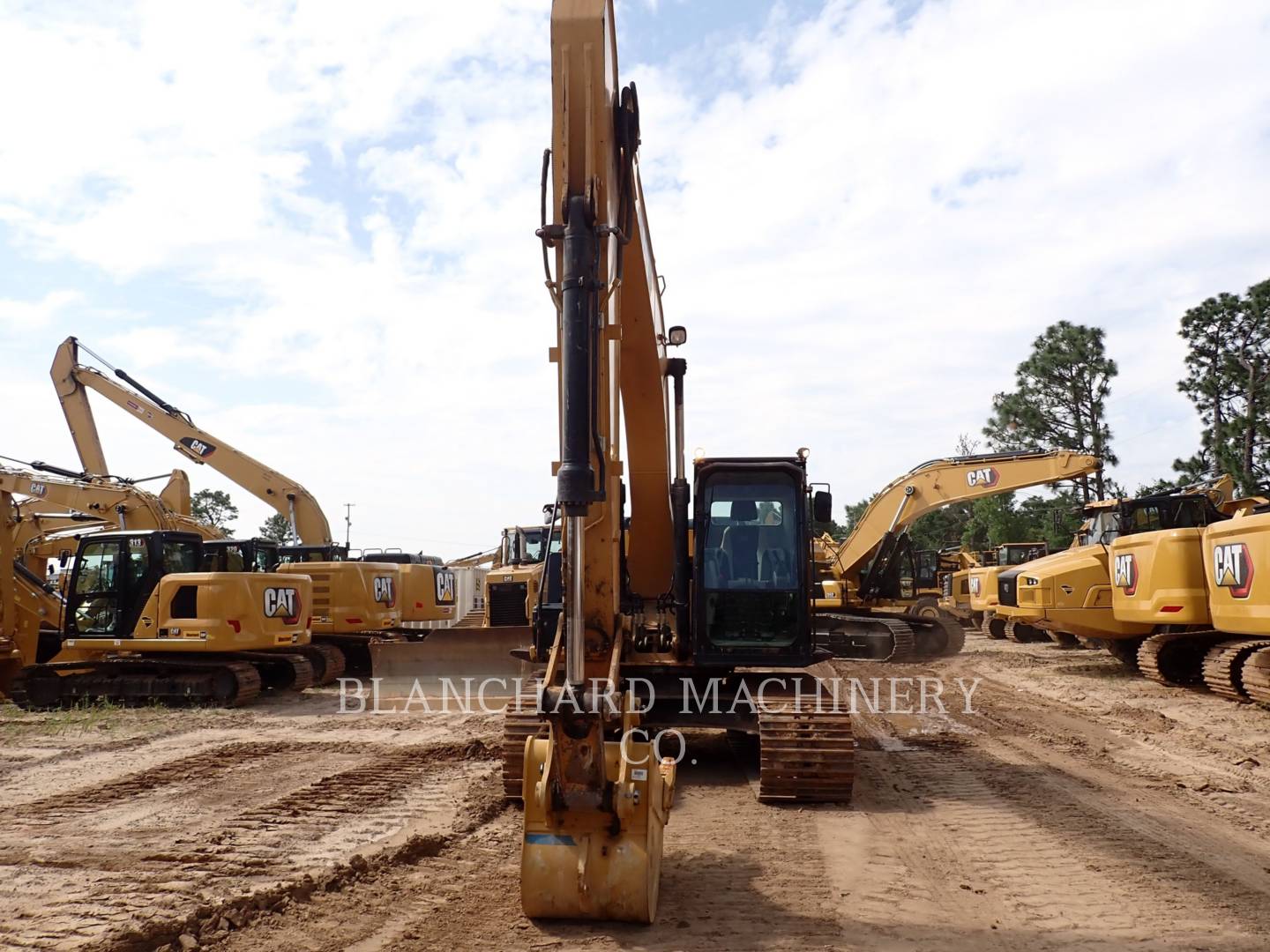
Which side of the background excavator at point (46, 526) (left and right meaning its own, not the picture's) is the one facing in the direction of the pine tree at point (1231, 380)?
back

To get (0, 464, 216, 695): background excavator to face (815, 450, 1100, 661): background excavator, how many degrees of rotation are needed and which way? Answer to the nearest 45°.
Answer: approximately 180°

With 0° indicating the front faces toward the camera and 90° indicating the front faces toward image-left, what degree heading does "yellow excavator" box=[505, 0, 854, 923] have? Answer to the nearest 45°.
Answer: approximately 0°

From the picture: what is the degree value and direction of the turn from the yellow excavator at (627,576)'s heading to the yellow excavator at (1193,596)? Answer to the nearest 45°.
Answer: approximately 135° to its left

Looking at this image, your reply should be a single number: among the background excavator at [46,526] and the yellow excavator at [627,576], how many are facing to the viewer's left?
1

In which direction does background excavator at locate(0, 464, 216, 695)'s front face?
to the viewer's left

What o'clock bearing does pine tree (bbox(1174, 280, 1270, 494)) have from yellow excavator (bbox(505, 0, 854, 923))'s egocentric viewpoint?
The pine tree is roughly at 7 o'clock from the yellow excavator.

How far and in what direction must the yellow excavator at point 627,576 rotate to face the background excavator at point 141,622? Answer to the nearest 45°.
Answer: approximately 135° to its right
